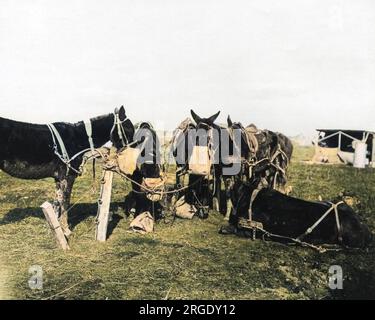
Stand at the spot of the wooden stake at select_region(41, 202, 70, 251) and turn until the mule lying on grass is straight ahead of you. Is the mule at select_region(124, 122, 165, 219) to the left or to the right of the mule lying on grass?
left

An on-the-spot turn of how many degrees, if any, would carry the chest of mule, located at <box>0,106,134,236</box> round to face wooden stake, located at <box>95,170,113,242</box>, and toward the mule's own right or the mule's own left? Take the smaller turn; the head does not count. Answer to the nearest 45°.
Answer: approximately 45° to the mule's own right

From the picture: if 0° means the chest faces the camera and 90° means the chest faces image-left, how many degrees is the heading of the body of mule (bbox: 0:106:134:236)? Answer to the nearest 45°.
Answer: approximately 270°

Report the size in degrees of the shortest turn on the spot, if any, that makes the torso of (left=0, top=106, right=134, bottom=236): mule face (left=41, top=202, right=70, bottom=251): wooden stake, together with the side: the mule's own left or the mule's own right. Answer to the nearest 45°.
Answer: approximately 90° to the mule's own right

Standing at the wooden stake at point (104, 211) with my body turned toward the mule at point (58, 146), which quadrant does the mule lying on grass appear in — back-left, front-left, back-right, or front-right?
back-right
